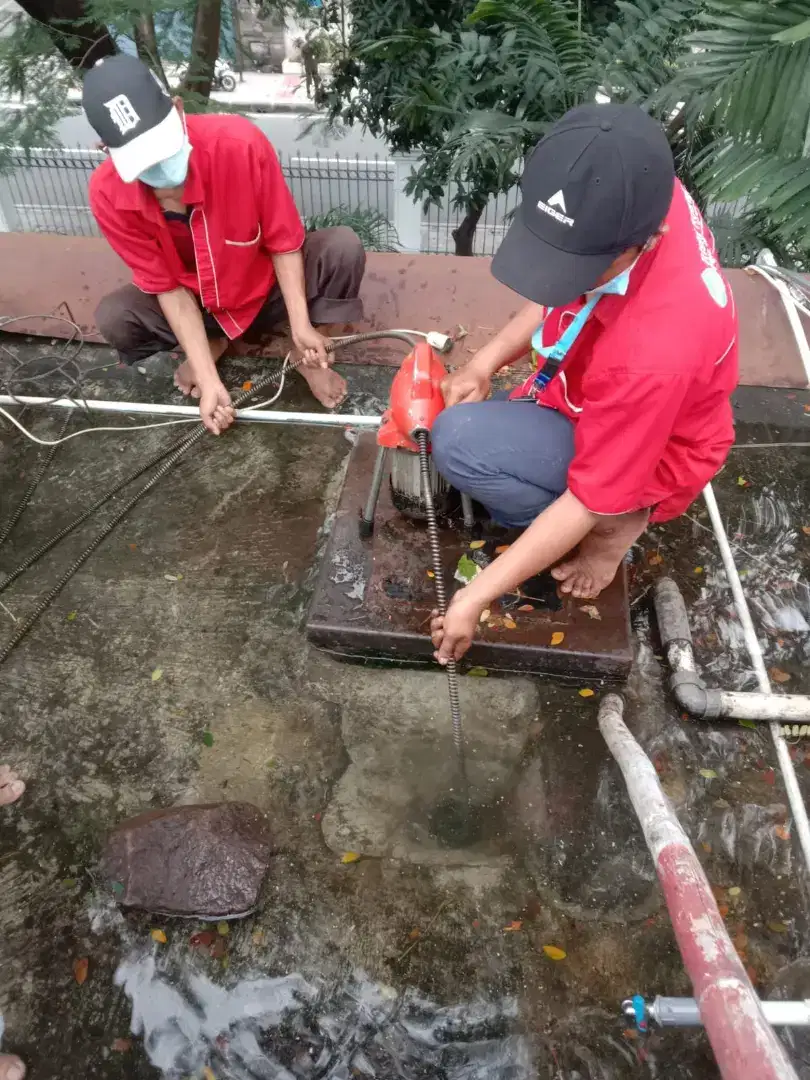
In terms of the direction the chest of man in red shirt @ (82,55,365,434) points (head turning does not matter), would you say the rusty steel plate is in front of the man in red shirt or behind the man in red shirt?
in front

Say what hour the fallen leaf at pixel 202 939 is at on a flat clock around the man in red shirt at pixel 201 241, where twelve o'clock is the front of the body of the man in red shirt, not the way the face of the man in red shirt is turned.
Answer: The fallen leaf is roughly at 12 o'clock from the man in red shirt.

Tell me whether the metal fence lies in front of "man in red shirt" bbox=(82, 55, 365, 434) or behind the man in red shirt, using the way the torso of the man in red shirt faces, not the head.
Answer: behind

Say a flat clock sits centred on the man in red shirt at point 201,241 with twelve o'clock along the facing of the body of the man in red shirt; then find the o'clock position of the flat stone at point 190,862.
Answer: The flat stone is roughly at 12 o'clock from the man in red shirt.

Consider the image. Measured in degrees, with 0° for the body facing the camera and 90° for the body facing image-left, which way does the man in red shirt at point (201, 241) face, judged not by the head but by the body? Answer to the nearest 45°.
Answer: approximately 0°

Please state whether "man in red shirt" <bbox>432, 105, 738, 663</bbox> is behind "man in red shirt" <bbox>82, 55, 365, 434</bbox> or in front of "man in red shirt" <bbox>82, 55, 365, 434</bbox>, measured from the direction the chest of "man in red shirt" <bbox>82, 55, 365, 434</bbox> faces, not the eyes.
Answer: in front

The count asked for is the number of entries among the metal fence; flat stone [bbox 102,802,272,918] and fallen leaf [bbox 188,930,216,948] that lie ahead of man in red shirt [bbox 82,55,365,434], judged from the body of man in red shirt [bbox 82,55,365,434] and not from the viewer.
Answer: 2

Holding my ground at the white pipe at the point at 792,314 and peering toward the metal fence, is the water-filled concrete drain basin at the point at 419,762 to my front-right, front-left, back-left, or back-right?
back-left

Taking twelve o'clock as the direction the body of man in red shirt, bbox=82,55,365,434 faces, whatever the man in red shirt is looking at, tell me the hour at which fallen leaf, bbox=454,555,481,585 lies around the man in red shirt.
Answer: The fallen leaf is roughly at 11 o'clock from the man in red shirt.

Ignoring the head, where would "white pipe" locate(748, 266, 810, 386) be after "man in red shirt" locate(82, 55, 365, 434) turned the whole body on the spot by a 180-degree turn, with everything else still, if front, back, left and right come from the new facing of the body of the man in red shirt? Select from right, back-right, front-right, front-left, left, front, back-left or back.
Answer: right

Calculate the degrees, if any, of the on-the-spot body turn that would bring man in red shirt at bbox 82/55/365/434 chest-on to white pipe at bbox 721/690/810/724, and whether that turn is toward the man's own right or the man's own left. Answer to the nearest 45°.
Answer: approximately 45° to the man's own left
